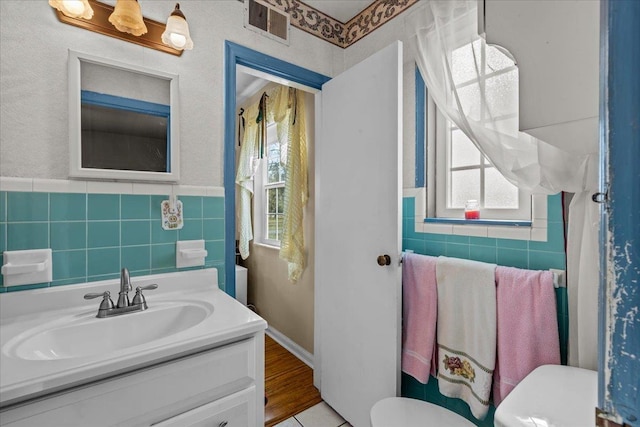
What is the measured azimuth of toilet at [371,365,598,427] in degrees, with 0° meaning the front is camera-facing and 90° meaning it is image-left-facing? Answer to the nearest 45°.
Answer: approximately 90°

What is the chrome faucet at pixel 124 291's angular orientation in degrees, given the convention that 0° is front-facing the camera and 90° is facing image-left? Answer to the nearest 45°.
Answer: approximately 0°

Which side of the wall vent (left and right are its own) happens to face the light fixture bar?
right

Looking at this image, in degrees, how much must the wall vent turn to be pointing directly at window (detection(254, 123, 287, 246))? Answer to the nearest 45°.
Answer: approximately 135° to its left
